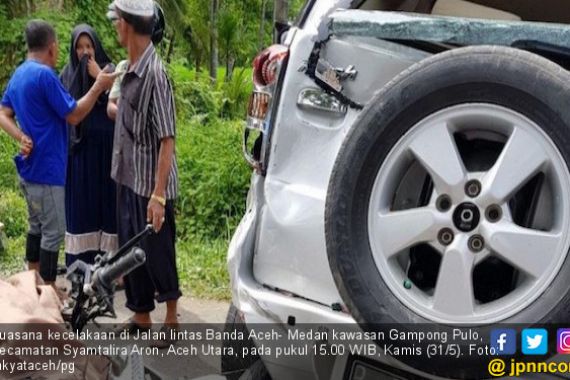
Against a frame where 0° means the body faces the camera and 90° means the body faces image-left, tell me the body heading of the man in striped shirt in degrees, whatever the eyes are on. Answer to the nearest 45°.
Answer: approximately 45°

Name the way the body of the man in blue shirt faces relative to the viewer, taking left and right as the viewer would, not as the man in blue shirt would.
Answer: facing away from the viewer and to the right of the viewer

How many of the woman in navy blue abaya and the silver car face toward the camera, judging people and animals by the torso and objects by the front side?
1

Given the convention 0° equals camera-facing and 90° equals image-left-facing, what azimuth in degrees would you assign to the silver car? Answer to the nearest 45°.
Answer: approximately 180°
